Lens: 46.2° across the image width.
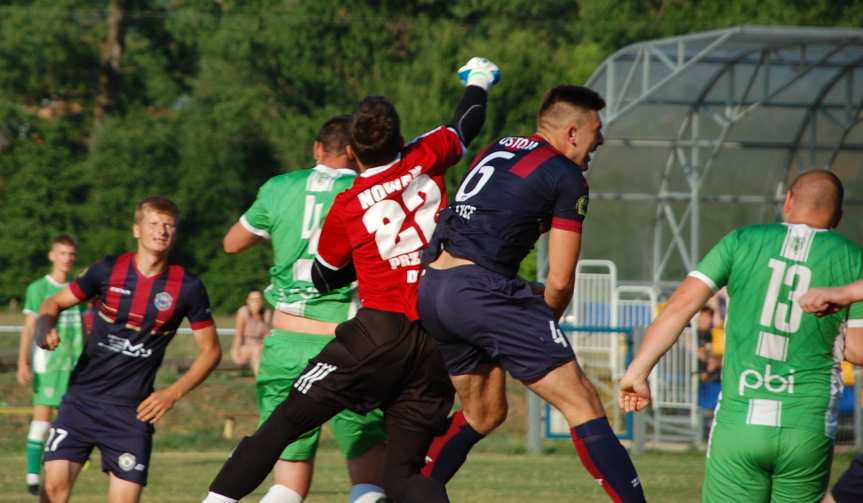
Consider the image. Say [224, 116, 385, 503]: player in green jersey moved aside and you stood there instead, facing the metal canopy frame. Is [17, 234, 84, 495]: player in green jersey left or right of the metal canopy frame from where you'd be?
left

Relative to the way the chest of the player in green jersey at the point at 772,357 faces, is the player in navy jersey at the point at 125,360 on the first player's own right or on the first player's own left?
on the first player's own left

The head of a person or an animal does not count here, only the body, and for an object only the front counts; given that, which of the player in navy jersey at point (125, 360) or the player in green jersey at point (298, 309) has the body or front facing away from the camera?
the player in green jersey

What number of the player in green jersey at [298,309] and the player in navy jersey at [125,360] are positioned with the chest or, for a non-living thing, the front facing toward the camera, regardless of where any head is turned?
1

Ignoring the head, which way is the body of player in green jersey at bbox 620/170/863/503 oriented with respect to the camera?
away from the camera

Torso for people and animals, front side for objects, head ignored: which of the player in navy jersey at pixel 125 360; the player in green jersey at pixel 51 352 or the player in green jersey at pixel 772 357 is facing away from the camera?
the player in green jersey at pixel 772 357

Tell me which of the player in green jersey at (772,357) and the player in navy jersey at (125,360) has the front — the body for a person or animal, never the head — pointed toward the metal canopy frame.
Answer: the player in green jersey

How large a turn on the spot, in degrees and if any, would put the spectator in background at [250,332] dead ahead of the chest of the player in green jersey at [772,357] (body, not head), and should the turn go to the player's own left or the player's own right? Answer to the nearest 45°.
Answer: approximately 45° to the player's own left

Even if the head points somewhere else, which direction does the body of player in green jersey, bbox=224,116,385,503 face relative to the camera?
away from the camera
